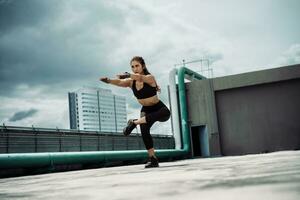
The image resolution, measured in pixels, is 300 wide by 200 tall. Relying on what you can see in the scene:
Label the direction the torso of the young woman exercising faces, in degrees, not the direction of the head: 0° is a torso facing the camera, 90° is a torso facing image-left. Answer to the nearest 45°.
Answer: approximately 45°

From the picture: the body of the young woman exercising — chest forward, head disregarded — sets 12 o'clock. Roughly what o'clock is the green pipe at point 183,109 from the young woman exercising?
The green pipe is roughly at 5 o'clock from the young woman exercising.

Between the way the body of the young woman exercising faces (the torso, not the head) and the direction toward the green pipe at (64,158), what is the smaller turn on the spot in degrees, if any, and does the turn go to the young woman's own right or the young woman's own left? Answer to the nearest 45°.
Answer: approximately 90° to the young woman's own right
